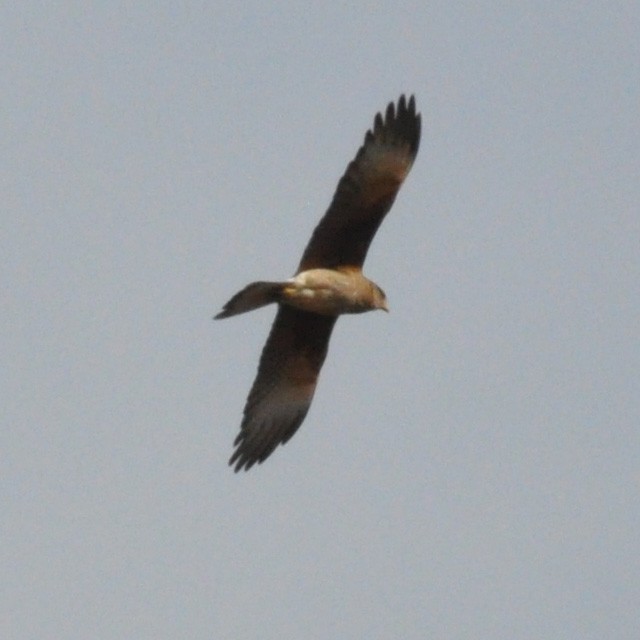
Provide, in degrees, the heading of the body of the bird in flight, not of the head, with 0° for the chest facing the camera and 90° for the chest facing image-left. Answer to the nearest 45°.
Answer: approximately 270°
